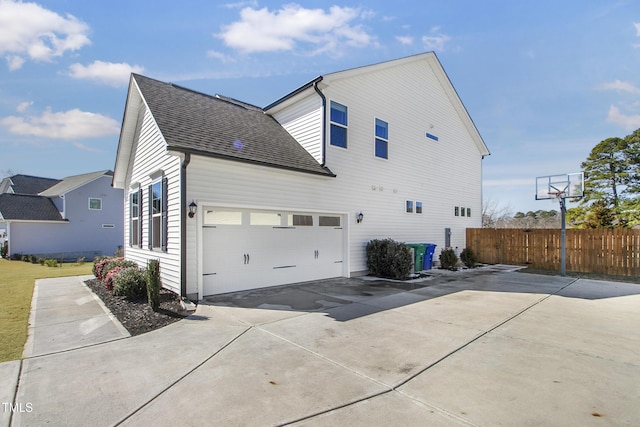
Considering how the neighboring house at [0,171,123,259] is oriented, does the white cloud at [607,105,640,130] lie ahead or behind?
behind

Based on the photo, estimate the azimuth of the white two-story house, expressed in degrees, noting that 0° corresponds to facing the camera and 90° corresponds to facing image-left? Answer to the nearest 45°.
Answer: approximately 45°

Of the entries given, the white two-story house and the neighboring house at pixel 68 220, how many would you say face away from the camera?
0

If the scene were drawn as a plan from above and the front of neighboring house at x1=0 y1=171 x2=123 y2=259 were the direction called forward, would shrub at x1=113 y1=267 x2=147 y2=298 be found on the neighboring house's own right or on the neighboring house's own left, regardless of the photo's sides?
on the neighboring house's own left

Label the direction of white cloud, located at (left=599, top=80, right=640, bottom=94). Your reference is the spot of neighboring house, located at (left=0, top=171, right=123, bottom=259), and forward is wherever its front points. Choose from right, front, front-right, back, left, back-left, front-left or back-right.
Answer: back-left

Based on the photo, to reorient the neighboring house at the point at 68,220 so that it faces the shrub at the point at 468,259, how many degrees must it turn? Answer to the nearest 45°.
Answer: approximately 135° to its left

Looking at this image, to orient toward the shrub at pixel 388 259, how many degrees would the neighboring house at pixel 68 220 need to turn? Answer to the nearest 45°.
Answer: approximately 90° to its left
